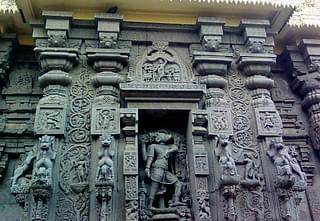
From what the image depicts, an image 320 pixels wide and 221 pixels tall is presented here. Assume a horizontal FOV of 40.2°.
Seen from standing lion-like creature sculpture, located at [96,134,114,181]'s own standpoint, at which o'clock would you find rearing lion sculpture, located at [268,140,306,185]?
rearing lion sculpture, located at [268,140,306,185] is roughly at 9 o'clock from standing lion-like creature sculpture, located at [96,134,114,181].

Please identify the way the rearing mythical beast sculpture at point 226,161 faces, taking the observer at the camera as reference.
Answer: facing the viewer

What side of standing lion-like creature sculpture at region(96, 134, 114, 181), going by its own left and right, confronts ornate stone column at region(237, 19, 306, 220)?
left

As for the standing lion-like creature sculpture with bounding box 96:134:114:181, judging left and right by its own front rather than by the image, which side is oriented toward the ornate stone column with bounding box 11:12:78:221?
right

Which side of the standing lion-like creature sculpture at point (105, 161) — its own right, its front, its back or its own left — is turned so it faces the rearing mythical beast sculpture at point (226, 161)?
left

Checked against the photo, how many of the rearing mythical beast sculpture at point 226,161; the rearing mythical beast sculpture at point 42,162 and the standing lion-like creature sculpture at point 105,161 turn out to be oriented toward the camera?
3

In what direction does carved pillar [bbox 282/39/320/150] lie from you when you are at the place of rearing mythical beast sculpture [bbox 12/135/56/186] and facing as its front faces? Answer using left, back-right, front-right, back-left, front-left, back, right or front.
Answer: left

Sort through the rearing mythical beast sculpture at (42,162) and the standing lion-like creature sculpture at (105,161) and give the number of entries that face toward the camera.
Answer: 2

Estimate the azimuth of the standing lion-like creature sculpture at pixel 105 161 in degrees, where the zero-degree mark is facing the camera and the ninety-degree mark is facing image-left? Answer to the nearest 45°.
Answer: approximately 0°

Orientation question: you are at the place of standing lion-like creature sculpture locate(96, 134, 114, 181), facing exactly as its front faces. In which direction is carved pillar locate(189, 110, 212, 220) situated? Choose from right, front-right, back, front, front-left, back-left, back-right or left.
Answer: left

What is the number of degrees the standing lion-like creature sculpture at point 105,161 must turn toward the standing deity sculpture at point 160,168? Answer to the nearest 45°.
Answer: approximately 135° to its left

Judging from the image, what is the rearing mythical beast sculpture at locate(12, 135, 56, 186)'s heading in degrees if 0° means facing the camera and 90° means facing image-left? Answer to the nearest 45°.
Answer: approximately 0°
